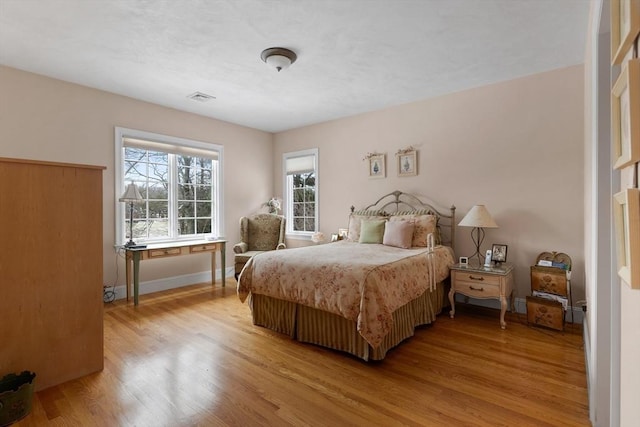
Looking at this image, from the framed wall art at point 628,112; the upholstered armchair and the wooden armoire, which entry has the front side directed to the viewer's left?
the framed wall art

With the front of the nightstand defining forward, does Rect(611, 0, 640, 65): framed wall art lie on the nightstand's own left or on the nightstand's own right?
on the nightstand's own left

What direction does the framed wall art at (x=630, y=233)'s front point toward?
to the viewer's left
